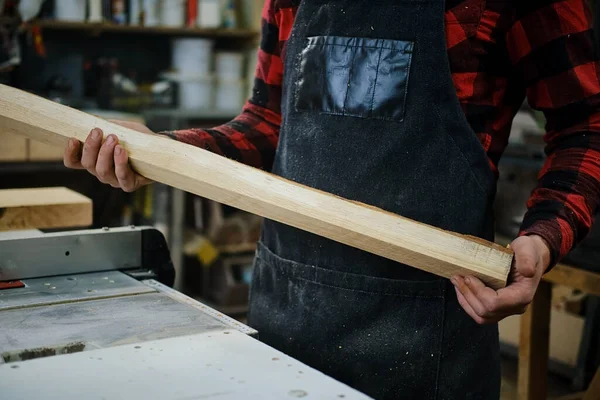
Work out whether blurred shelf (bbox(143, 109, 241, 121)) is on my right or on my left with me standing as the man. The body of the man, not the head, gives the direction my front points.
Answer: on my right

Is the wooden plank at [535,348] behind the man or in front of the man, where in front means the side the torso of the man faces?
behind

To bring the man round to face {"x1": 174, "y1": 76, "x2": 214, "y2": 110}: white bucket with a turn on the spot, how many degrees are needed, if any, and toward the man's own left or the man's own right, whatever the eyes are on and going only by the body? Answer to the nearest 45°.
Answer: approximately 135° to the man's own right

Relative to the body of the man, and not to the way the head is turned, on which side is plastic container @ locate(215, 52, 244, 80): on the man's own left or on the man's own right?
on the man's own right

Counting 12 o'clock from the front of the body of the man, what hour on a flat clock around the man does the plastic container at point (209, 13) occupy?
The plastic container is roughly at 4 o'clock from the man.

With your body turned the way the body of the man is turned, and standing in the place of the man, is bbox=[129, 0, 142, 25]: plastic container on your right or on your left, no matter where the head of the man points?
on your right

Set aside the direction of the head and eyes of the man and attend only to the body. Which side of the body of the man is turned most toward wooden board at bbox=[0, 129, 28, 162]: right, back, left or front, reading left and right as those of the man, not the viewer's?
right

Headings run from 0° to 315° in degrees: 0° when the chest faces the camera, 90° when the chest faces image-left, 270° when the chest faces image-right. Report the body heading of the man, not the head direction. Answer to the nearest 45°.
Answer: approximately 45°
